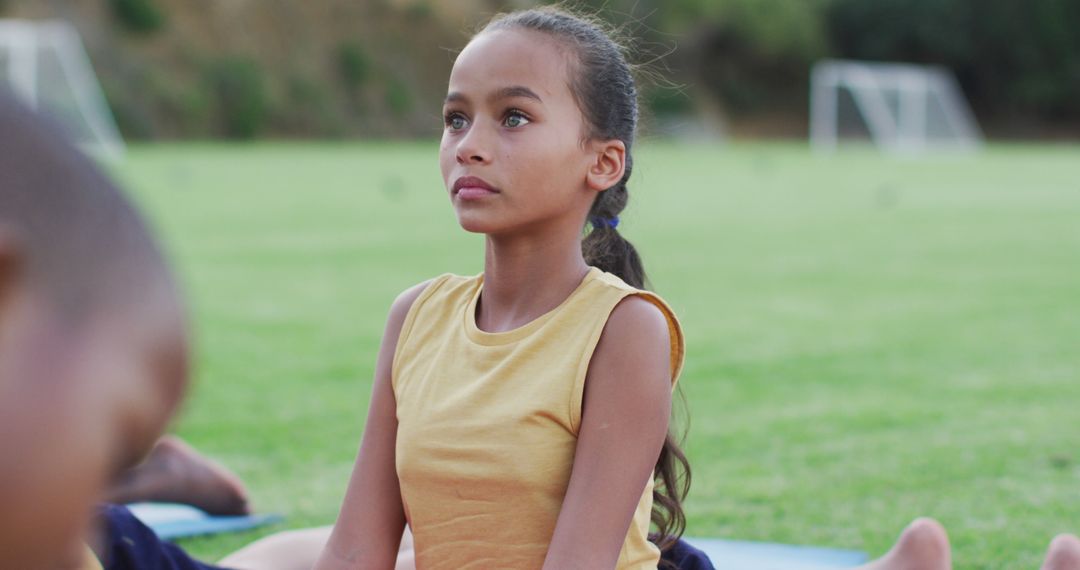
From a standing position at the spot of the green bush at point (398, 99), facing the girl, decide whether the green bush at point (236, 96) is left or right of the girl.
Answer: right

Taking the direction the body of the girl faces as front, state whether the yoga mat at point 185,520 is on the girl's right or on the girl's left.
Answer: on the girl's right

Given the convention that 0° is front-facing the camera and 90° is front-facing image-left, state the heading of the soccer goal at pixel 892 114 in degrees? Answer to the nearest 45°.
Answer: approximately 45°

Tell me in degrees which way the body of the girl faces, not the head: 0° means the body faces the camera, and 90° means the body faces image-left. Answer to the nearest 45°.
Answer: approximately 45°

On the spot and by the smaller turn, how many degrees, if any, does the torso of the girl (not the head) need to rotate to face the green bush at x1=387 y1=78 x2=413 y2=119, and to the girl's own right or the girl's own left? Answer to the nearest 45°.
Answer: approximately 135° to the girl's own right

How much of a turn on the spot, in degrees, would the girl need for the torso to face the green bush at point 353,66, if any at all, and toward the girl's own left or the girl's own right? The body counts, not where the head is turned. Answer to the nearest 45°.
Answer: approximately 135° to the girl's own right

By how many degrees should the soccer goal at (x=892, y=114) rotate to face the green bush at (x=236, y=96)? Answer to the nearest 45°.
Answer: approximately 45° to its right

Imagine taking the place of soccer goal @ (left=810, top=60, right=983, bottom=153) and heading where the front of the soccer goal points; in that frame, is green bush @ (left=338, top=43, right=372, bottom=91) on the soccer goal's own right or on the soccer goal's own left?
on the soccer goal's own right

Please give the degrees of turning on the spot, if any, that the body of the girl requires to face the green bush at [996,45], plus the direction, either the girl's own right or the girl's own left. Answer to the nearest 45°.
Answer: approximately 135° to the girl's own right
